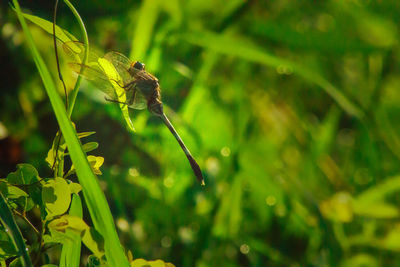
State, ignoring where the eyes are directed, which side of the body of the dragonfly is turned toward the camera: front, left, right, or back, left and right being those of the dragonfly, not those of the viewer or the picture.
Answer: left

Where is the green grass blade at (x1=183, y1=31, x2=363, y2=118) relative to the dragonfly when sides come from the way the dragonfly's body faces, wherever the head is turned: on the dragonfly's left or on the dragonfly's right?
on the dragonfly's right

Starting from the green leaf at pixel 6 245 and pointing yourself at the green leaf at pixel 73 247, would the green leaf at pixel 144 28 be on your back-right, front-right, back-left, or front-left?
front-left

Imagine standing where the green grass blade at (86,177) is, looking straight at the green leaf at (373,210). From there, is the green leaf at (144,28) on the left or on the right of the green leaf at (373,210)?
left
